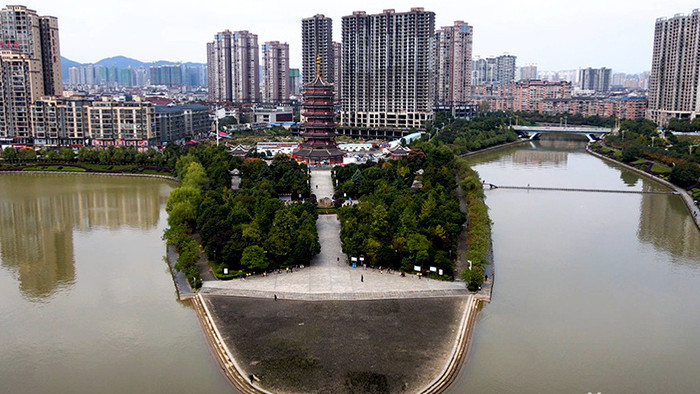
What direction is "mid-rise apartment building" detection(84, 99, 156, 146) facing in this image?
toward the camera

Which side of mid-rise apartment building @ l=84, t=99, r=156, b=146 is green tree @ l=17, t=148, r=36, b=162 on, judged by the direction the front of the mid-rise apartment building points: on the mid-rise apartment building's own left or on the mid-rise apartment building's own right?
on the mid-rise apartment building's own right

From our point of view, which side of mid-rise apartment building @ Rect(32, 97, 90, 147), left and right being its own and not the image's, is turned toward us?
front

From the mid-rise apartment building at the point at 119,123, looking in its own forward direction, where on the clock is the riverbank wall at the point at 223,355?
The riverbank wall is roughly at 12 o'clock from the mid-rise apartment building.

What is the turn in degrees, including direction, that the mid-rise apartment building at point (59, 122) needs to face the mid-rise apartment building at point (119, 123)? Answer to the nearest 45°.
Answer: approximately 45° to its left

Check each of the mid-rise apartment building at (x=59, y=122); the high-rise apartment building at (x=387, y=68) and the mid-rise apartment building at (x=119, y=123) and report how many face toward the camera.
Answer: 3

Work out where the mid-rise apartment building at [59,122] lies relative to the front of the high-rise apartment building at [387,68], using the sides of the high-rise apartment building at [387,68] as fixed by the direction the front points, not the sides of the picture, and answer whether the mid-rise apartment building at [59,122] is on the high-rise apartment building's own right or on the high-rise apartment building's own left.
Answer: on the high-rise apartment building's own right

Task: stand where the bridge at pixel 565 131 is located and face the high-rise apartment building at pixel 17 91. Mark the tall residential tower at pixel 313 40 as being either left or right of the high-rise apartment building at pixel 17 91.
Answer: right

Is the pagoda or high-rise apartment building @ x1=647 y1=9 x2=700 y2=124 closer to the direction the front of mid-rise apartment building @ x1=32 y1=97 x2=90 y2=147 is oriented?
the pagoda

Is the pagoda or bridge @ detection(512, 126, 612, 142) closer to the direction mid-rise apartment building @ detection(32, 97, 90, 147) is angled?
the pagoda

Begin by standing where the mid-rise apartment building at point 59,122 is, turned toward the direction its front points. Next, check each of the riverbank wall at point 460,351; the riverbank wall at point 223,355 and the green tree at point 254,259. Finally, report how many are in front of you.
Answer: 3

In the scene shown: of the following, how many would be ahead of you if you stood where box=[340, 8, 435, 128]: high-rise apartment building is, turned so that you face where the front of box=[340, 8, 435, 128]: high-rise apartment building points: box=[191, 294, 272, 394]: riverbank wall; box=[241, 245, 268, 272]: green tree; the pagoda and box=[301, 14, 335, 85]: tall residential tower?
3
